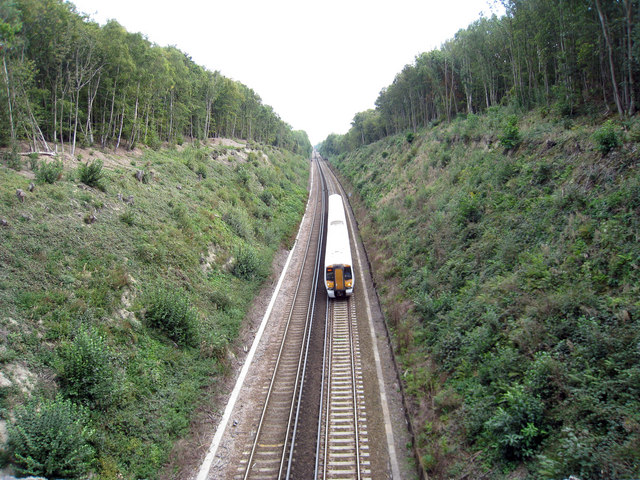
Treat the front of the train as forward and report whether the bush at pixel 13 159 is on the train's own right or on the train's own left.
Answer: on the train's own right

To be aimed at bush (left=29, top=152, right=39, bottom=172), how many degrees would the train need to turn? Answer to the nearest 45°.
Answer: approximately 90° to its right

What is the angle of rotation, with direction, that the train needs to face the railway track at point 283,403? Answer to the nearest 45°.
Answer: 0° — it already faces it

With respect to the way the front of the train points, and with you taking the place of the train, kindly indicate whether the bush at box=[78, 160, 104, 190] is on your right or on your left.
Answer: on your right

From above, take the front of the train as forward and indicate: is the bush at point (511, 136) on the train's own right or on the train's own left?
on the train's own left

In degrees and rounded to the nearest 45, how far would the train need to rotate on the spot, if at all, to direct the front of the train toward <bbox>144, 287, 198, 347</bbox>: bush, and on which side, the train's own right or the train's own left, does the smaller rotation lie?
approximately 45° to the train's own right

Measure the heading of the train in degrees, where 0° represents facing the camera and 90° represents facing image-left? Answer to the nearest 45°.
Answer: approximately 0°

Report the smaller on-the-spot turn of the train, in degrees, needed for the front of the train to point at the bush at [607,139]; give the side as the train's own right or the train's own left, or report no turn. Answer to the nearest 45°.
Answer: approximately 45° to the train's own left
